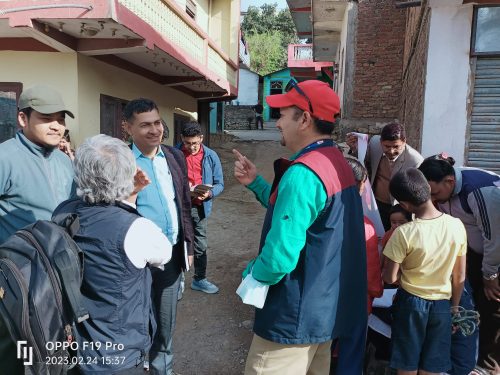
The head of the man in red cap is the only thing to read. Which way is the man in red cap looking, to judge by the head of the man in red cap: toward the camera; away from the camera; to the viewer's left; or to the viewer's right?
to the viewer's left

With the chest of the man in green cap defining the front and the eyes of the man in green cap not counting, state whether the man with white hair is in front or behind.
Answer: in front

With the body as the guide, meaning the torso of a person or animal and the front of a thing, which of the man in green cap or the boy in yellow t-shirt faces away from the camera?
the boy in yellow t-shirt

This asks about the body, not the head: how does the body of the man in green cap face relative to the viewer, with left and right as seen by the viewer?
facing the viewer and to the right of the viewer

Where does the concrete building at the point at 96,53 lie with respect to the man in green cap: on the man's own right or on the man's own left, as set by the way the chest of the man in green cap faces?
on the man's own left

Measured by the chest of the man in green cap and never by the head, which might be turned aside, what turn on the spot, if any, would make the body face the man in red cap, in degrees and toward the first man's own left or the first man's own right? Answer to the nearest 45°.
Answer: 0° — they already face them

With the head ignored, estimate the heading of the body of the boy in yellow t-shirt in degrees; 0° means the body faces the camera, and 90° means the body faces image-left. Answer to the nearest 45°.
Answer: approximately 180°

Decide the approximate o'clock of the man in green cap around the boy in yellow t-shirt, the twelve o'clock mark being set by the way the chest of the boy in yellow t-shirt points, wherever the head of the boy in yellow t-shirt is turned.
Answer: The man in green cap is roughly at 8 o'clock from the boy in yellow t-shirt.

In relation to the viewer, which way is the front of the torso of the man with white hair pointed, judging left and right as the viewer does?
facing away from the viewer and to the right of the viewer

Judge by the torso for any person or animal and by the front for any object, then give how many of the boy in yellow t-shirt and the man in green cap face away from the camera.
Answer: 1
